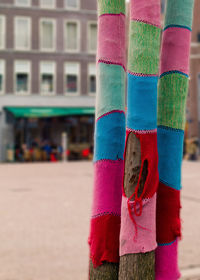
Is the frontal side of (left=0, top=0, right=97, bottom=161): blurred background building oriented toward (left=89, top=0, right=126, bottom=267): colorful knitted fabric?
yes

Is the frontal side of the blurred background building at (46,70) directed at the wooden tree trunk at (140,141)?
yes

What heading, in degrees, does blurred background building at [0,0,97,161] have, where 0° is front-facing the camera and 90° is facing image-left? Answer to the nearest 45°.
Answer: approximately 0°

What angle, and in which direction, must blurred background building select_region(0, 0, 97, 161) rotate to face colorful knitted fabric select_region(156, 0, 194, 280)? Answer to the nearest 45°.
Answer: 0° — it already faces it
